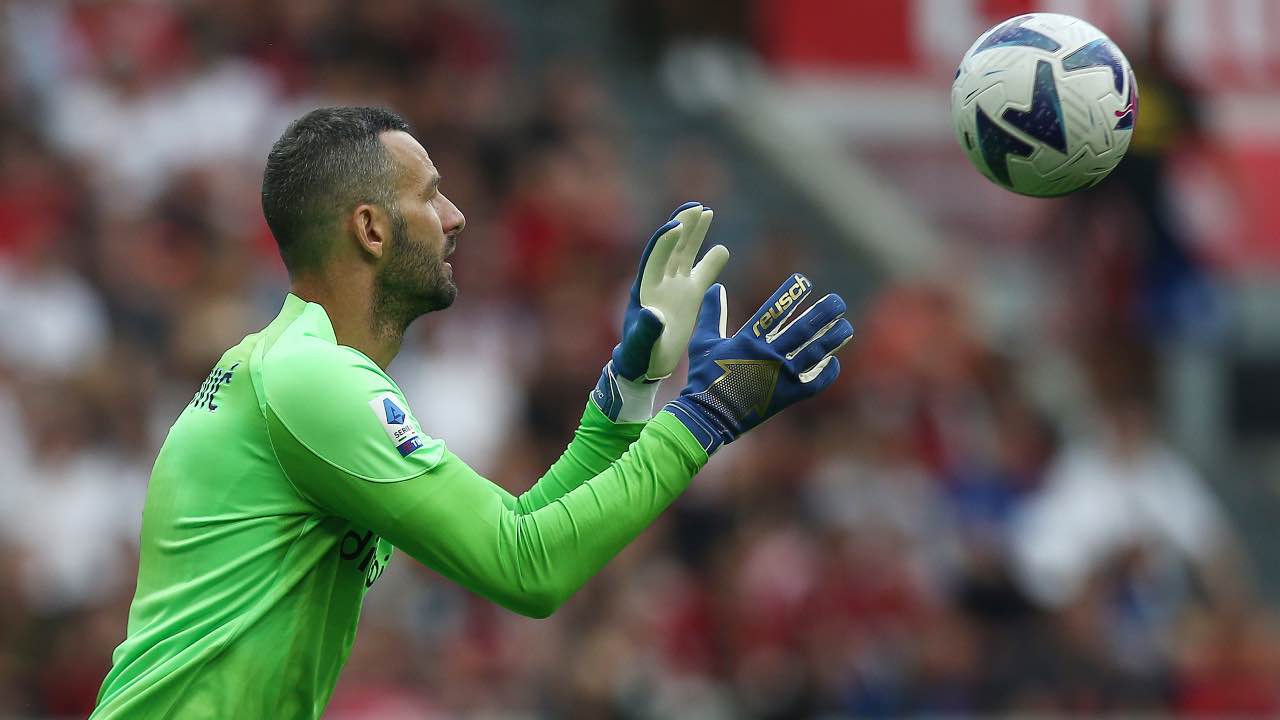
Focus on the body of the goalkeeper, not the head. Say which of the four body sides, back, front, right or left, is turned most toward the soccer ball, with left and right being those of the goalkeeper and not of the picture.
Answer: front

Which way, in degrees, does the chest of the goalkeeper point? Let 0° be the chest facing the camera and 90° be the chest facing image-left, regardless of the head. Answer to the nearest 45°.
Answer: approximately 270°

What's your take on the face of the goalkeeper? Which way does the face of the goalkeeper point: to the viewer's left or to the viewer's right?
to the viewer's right
